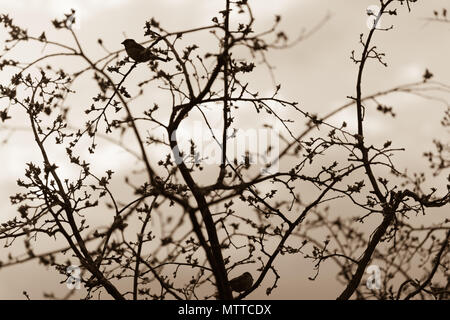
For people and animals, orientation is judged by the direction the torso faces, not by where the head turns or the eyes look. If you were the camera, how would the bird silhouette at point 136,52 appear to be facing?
facing to the left of the viewer
